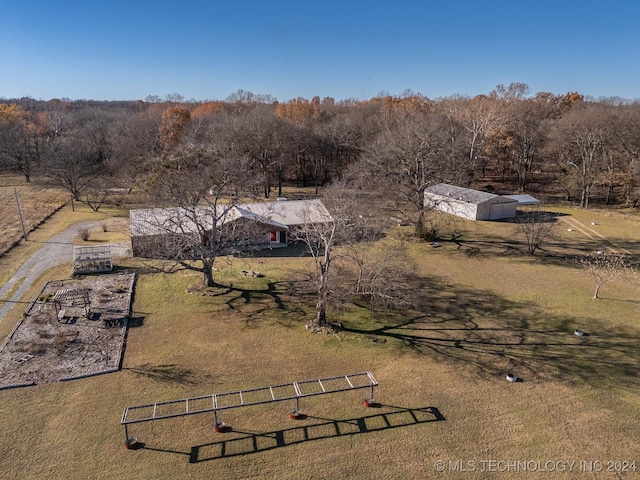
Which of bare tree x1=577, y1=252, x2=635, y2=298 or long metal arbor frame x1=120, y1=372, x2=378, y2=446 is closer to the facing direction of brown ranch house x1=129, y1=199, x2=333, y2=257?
the long metal arbor frame

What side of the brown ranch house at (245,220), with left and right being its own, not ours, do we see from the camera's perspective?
front

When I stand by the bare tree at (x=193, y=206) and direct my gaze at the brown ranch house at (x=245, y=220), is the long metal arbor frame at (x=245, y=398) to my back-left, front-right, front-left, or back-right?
back-right

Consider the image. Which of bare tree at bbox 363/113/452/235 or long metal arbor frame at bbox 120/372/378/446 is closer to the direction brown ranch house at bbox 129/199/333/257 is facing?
the long metal arbor frame

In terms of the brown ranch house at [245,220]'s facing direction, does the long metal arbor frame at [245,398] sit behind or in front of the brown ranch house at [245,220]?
in front

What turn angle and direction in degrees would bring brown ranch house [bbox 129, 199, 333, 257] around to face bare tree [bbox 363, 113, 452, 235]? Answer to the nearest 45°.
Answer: approximately 90° to its left

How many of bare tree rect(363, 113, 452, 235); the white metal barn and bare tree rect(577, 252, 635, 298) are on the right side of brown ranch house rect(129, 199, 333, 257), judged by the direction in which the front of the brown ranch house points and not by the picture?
0

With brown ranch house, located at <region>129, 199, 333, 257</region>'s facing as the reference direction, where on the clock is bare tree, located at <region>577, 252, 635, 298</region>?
The bare tree is roughly at 10 o'clock from the brown ranch house.

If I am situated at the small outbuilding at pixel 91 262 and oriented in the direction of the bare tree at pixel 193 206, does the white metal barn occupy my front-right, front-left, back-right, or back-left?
front-left

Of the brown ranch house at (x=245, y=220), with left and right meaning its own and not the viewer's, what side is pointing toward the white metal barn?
left

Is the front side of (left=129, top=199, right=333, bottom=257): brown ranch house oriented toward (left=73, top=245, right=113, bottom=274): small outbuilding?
no

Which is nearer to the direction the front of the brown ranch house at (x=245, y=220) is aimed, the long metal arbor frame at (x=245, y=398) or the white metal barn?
the long metal arbor frame

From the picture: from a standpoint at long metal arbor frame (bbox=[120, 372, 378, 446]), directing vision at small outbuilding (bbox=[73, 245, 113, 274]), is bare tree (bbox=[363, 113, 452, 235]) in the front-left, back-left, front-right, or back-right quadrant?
front-right

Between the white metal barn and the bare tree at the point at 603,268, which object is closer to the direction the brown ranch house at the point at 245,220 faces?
the bare tree

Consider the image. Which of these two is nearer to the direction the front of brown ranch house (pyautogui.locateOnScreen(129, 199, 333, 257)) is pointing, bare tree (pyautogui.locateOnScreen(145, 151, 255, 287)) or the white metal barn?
the bare tree
